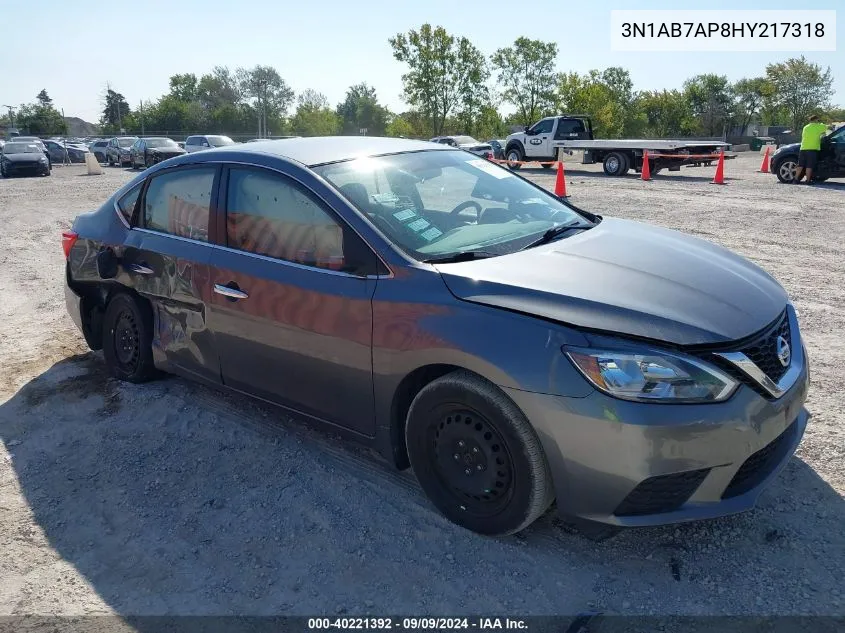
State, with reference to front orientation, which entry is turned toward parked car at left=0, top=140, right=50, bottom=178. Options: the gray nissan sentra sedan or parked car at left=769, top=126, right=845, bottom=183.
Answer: parked car at left=769, top=126, right=845, bottom=183

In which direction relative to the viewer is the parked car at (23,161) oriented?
toward the camera

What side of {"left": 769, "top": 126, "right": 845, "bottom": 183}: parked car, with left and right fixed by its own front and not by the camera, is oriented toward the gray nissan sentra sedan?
left

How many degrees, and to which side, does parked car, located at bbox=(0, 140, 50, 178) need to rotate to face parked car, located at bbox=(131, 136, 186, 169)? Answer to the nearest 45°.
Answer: approximately 90° to its left

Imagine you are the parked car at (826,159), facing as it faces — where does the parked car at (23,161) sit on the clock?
the parked car at (23,161) is roughly at 12 o'clock from the parked car at (826,159).

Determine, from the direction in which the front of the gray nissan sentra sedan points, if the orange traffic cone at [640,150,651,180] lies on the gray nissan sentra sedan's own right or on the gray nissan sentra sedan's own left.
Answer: on the gray nissan sentra sedan's own left

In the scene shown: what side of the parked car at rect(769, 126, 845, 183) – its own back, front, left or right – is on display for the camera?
left

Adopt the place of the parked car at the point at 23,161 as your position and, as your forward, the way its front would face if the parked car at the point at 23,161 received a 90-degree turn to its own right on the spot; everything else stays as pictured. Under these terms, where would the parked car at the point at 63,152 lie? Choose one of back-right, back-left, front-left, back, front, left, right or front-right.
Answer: right

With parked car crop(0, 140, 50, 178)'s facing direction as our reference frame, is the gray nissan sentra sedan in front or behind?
in front

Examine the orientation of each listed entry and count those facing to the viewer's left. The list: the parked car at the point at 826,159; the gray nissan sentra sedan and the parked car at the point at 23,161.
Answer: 1

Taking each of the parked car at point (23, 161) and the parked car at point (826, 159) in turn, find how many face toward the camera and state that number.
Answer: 1

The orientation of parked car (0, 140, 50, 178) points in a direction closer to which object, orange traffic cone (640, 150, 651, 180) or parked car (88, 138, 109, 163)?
the orange traffic cone

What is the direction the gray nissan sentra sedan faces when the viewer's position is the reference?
facing the viewer and to the right of the viewer

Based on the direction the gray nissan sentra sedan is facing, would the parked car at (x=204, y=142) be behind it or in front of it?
behind

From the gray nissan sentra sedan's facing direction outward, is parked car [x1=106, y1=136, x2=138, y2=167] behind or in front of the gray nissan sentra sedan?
behind

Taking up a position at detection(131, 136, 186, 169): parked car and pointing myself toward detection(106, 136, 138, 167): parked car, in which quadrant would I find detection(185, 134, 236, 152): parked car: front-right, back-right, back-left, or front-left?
back-right

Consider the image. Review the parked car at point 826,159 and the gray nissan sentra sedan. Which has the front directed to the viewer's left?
the parked car
